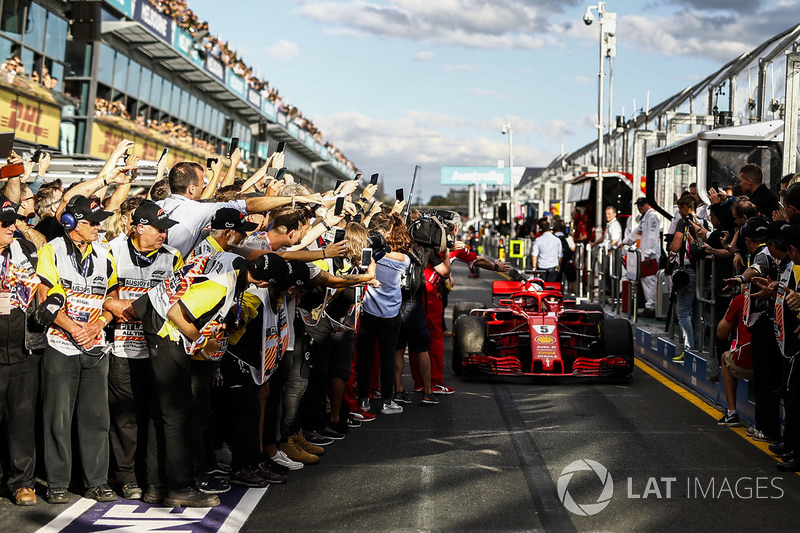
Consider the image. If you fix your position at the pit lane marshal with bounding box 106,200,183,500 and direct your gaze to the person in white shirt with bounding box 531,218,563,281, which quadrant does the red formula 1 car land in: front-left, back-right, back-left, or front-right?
front-right

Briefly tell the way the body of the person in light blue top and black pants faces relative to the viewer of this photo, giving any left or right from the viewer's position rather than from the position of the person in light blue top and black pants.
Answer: facing away from the viewer and to the right of the viewer

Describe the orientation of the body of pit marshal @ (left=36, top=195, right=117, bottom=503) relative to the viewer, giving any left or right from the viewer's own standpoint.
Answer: facing the viewer and to the right of the viewer

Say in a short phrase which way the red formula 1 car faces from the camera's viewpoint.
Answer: facing the viewer

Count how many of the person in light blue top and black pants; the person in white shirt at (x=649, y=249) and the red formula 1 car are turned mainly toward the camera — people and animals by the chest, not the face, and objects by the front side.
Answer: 1

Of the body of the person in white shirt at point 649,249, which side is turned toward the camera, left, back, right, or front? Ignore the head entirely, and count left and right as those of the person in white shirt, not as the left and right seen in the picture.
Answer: left

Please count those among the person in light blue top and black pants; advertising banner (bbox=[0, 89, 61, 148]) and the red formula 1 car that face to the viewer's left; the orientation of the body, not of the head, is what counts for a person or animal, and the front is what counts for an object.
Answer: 0

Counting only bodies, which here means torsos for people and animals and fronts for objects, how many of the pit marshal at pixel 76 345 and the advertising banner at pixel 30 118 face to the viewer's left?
0
